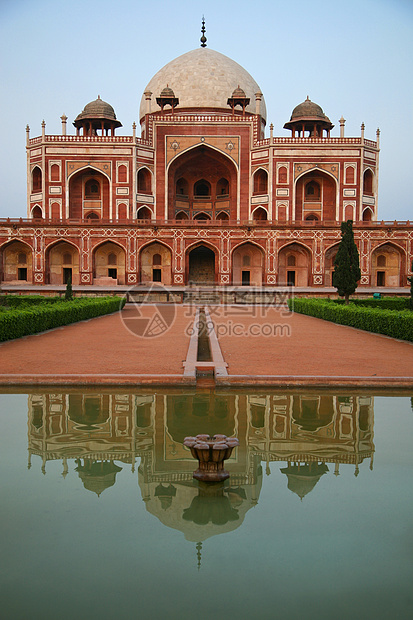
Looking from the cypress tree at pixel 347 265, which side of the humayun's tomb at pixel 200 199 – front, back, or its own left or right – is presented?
front

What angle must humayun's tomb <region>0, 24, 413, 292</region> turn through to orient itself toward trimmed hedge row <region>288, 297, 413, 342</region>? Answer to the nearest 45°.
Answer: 0° — it already faces it

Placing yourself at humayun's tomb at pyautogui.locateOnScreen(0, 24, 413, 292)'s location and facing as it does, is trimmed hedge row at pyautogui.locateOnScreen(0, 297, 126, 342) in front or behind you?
in front

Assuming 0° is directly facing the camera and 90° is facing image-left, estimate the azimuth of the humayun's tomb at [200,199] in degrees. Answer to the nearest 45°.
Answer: approximately 0°
